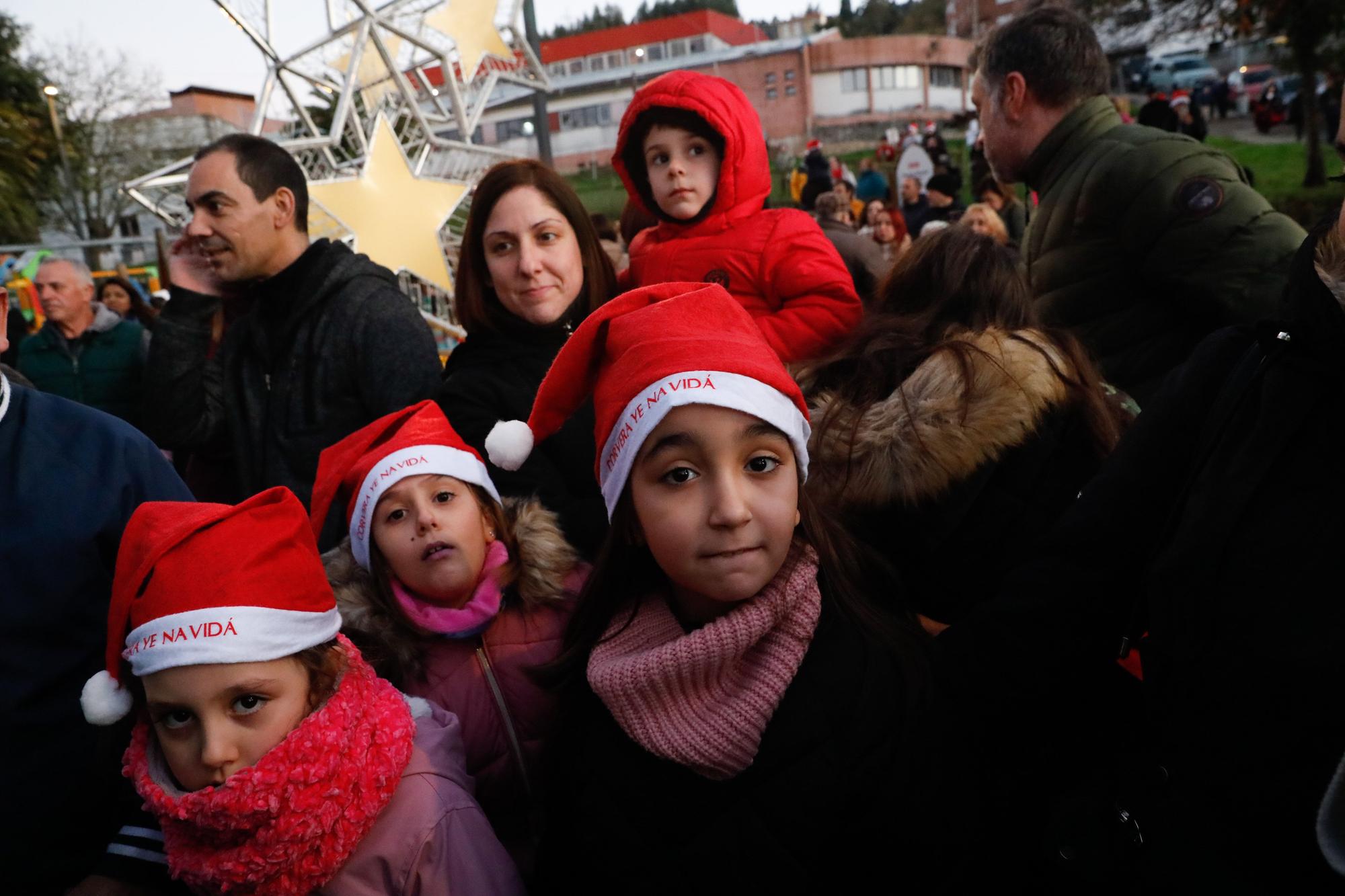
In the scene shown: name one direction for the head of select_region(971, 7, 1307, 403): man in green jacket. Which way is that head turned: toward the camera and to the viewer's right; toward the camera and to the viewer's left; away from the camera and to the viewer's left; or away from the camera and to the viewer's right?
away from the camera and to the viewer's left

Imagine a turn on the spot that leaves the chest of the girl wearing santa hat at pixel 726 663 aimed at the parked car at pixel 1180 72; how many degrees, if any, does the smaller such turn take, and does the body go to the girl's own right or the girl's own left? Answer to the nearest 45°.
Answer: approximately 135° to the girl's own left

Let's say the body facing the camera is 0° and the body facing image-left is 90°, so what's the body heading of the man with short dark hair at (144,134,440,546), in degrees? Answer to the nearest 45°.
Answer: approximately 45°

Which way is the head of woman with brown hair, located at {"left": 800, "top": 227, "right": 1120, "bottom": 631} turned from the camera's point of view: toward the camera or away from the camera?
away from the camera

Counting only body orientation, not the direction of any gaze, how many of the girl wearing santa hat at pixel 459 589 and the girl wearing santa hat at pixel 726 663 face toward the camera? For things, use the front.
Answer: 2

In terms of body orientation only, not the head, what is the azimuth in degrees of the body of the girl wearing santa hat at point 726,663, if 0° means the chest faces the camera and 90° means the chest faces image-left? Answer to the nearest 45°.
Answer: approximately 0°

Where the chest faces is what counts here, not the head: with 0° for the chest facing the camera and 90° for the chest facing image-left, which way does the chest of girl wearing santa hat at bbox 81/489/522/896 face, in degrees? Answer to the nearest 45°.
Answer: approximately 45°

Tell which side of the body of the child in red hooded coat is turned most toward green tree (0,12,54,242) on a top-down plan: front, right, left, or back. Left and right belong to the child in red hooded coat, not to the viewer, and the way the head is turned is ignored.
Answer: right
